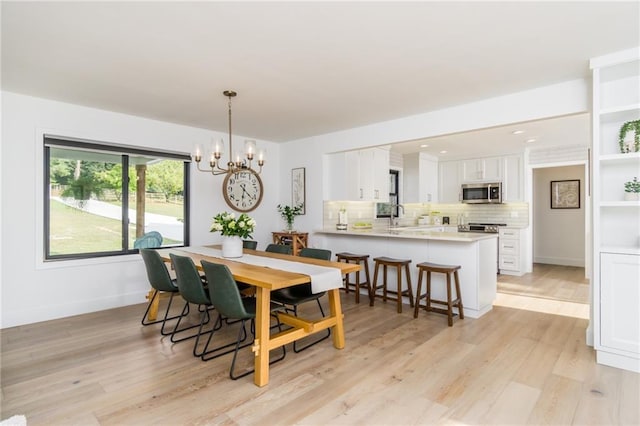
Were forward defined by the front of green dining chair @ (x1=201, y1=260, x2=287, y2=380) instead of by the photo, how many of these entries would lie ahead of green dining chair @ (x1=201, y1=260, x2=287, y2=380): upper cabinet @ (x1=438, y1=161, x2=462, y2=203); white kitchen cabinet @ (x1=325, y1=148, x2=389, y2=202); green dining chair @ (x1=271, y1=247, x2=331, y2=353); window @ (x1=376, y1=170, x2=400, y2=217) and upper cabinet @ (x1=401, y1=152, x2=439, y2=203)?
5

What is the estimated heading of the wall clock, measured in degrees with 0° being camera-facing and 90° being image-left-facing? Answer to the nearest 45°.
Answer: approximately 315°

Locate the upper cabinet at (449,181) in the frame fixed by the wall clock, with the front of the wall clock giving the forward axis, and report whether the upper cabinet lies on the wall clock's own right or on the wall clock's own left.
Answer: on the wall clock's own left

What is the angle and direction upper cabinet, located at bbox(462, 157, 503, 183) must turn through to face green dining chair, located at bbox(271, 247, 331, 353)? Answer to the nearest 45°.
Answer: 0° — it already faces it

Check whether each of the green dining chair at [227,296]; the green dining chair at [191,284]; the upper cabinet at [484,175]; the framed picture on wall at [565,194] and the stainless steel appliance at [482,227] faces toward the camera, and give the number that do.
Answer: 3

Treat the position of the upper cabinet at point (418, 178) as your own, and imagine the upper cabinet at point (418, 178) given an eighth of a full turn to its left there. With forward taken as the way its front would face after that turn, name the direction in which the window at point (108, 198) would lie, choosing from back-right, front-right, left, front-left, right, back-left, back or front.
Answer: back-right

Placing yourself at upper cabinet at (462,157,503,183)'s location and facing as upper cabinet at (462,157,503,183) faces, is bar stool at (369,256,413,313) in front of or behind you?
in front

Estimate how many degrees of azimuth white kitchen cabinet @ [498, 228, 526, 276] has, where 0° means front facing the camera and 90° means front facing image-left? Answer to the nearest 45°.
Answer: approximately 45°

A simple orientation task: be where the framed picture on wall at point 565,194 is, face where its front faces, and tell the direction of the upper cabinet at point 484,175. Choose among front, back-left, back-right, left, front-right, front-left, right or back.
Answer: front-right

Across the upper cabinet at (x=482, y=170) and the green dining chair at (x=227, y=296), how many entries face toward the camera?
1

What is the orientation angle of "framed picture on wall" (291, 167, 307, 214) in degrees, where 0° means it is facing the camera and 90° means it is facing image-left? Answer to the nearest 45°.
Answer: approximately 45°
